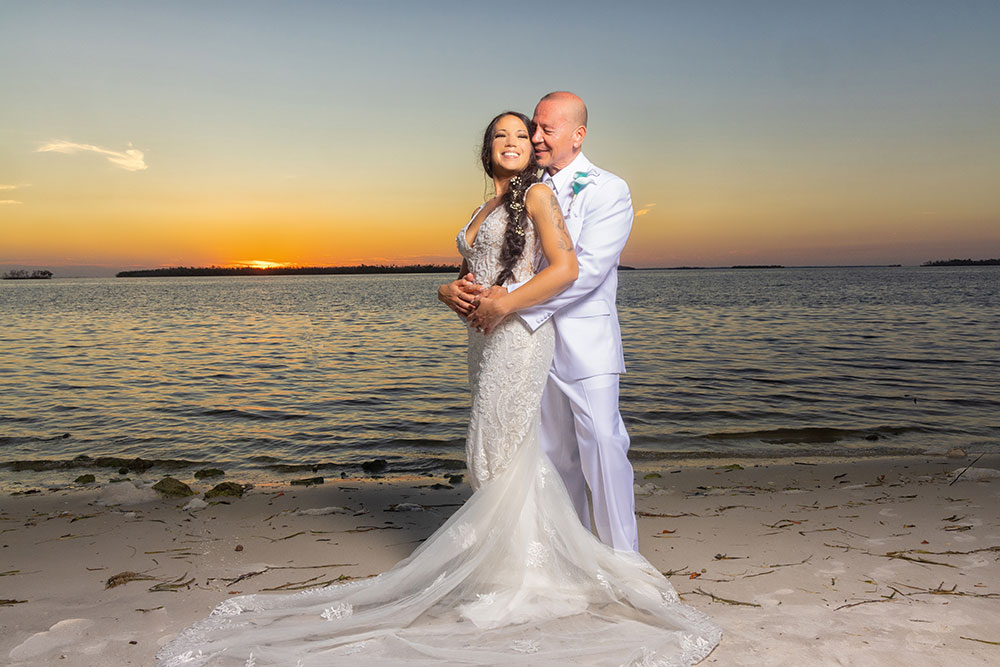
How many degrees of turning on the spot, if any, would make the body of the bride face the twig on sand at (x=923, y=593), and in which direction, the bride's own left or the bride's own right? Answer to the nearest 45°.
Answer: approximately 135° to the bride's own left

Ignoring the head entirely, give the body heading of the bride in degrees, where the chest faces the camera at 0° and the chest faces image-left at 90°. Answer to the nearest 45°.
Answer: approximately 45°
